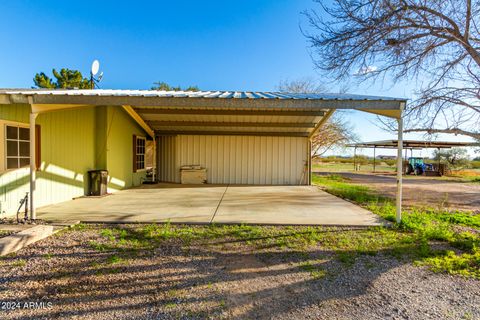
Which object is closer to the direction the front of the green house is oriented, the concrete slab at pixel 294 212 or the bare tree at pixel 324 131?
the concrete slab

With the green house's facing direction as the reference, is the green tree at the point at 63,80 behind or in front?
behind

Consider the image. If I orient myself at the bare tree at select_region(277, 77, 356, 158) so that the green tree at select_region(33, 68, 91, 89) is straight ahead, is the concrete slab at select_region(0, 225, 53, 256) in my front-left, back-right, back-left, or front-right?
front-left

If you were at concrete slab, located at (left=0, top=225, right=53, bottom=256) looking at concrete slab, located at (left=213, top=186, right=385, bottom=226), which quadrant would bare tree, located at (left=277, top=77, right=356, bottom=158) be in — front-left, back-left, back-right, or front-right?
front-left
